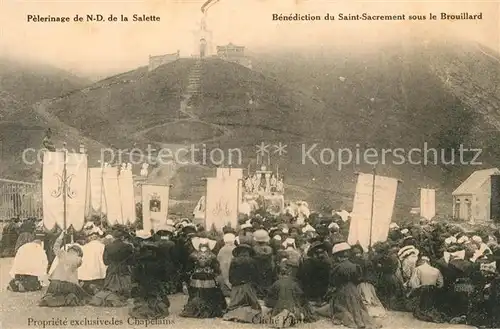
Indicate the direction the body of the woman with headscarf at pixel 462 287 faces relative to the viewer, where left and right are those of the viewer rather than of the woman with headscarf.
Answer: facing away from the viewer

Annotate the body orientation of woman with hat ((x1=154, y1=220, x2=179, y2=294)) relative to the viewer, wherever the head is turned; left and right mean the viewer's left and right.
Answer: facing away from the viewer

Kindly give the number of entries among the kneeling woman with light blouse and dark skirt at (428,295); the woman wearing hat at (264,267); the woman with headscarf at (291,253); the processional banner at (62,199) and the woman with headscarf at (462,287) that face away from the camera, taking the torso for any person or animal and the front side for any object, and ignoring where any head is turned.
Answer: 4

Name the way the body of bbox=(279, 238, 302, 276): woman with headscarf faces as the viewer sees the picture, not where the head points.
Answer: away from the camera

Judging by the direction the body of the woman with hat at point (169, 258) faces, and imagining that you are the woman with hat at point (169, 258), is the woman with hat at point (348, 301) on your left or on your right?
on your right

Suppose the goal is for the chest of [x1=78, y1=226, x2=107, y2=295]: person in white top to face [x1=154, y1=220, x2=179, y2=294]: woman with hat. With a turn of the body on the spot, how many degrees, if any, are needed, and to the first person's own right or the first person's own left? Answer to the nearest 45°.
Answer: approximately 90° to the first person's own right

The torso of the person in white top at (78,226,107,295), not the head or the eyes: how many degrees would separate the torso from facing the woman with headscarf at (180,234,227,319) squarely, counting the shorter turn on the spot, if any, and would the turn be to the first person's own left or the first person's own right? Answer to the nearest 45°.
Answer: approximately 90° to the first person's own right

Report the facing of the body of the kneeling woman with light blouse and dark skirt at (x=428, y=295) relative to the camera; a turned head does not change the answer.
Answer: away from the camera

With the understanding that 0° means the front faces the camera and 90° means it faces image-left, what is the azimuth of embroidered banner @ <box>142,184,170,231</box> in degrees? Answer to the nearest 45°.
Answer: approximately 0°
